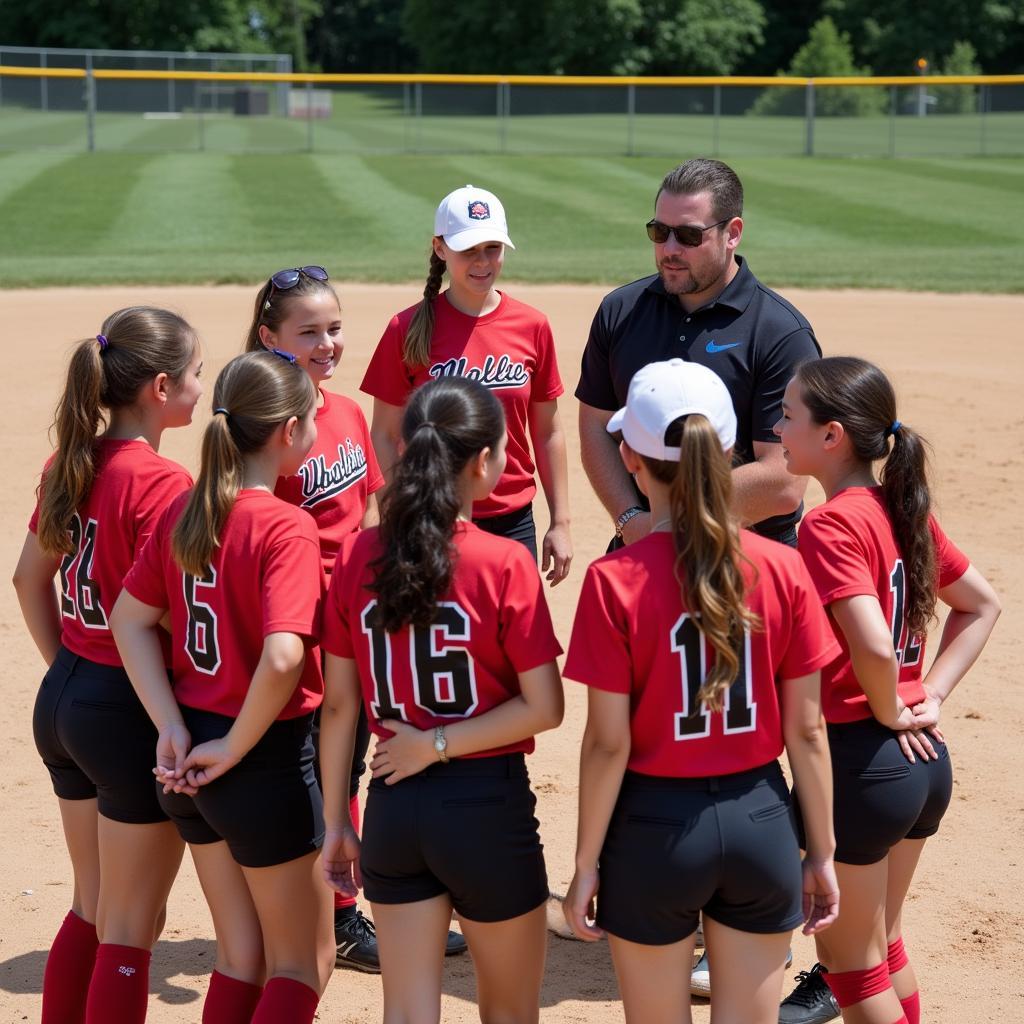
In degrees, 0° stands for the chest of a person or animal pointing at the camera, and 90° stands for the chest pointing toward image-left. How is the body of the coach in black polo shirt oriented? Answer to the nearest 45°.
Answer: approximately 45°

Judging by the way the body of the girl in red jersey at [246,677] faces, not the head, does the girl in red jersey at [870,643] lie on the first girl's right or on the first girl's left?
on the first girl's right

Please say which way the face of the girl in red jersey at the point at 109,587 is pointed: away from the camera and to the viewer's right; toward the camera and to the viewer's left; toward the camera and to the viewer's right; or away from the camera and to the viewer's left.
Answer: away from the camera and to the viewer's right

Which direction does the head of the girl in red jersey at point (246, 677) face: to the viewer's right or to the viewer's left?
to the viewer's right

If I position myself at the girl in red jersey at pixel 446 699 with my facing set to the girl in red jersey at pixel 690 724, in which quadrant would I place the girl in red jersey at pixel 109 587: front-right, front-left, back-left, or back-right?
back-left

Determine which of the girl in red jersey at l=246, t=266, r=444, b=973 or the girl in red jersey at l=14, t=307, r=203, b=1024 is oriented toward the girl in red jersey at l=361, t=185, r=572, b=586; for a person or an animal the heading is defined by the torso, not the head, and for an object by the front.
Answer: the girl in red jersey at l=14, t=307, r=203, b=1024

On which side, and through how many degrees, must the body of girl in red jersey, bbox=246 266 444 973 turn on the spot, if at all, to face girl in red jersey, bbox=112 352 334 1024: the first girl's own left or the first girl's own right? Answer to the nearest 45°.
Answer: approximately 45° to the first girl's own right

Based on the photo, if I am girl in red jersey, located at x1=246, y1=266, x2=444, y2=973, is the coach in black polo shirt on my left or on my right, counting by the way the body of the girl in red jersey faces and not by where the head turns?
on my left

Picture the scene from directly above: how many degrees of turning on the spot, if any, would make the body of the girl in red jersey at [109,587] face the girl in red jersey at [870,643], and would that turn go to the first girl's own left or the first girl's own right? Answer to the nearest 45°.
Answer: approximately 45° to the first girl's own right

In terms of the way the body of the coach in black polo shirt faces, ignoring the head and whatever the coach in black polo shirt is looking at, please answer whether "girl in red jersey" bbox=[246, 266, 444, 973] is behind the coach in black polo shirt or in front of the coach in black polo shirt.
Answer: in front

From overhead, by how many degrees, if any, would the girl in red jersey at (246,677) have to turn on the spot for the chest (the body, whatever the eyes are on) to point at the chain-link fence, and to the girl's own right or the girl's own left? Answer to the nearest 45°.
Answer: approximately 45° to the girl's own left

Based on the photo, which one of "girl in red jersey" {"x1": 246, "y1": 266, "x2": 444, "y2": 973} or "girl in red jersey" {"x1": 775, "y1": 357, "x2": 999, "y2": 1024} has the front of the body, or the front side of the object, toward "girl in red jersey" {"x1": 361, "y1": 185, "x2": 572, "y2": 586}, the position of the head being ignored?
"girl in red jersey" {"x1": 775, "y1": 357, "x2": 999, "y2": 1024}

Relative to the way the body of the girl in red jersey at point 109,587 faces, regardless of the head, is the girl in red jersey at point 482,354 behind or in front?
in front
